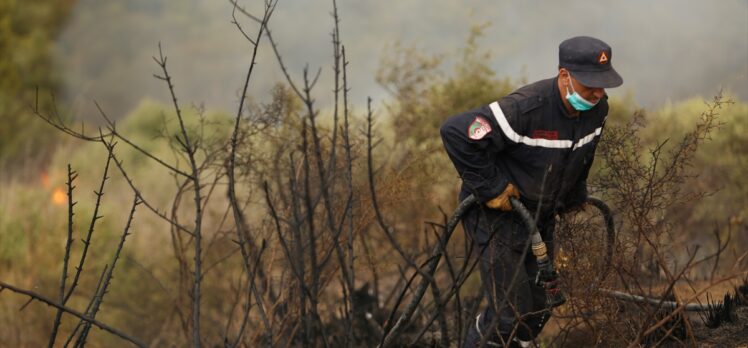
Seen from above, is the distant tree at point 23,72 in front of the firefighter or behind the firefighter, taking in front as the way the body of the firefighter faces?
behind
